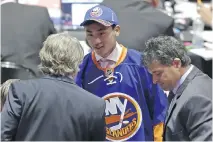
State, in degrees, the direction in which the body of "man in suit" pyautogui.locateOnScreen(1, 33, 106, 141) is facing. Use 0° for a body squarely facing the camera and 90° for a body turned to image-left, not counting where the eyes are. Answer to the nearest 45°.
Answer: approximately 180°

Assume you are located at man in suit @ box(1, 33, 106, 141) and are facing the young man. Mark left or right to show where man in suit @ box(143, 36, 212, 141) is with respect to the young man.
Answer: right

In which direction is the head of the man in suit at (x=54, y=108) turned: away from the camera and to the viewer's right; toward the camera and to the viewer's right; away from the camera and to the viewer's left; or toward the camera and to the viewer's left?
away from the camera and to the viewer's right

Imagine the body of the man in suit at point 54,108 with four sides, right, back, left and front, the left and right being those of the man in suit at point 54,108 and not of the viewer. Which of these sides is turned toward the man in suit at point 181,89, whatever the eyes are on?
right

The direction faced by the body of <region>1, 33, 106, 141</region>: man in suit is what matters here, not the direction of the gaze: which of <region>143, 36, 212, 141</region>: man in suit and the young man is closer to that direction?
the young man
